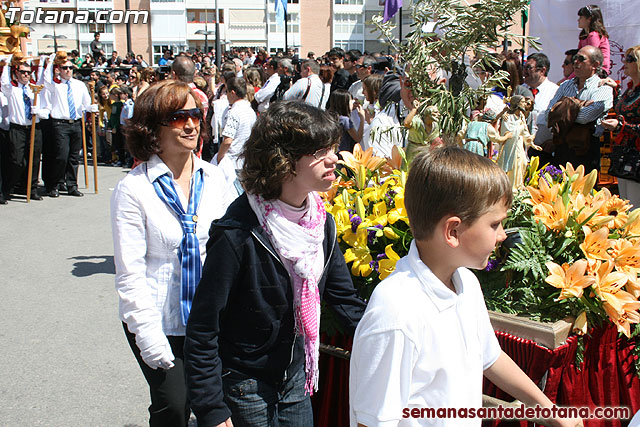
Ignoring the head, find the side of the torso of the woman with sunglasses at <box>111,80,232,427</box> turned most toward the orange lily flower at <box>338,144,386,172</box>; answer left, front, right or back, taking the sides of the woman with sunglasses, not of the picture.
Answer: left

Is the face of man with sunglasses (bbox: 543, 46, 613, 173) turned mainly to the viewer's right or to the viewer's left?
to the viewer's left

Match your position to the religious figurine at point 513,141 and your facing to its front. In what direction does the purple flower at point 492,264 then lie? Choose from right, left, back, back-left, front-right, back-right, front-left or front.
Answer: front-right

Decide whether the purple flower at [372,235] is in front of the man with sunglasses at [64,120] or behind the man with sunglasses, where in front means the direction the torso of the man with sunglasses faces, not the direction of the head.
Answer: in front

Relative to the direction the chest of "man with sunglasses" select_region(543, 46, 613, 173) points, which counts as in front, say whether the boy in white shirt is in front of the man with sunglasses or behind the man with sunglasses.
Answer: in front

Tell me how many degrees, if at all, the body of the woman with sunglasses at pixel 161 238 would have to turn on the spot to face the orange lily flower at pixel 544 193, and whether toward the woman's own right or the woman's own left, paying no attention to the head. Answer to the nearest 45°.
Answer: approximately 45° to the woman's own left

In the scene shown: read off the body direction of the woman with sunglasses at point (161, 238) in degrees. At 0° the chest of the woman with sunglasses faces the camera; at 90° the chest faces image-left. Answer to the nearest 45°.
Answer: approximately 315°

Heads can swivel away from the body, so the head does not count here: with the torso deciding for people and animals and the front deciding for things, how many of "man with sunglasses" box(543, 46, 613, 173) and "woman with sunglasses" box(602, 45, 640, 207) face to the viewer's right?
0
